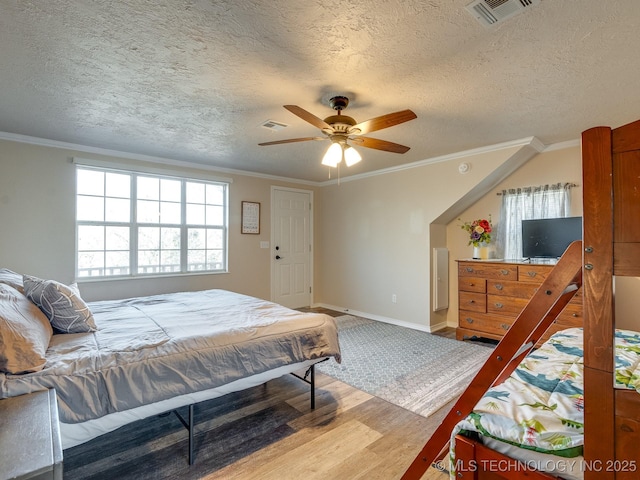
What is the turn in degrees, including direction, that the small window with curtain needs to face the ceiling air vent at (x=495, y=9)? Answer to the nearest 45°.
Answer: approximately 45° to its left

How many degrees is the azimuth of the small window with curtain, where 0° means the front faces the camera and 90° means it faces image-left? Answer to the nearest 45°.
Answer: approximately 45°

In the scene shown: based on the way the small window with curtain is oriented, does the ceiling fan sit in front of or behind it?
in front

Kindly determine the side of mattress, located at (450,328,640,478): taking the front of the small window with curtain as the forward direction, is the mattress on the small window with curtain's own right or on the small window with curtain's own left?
on the small window with curtain's own left

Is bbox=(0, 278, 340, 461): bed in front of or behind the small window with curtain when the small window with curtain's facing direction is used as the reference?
in front

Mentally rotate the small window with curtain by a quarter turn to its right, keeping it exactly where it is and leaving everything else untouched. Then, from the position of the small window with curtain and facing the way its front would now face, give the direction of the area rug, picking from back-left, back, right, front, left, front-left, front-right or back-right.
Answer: left

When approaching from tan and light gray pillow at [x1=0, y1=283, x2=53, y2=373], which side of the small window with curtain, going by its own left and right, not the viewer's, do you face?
front

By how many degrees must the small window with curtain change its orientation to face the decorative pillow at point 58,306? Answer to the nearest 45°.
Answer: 0° — it already faces it
